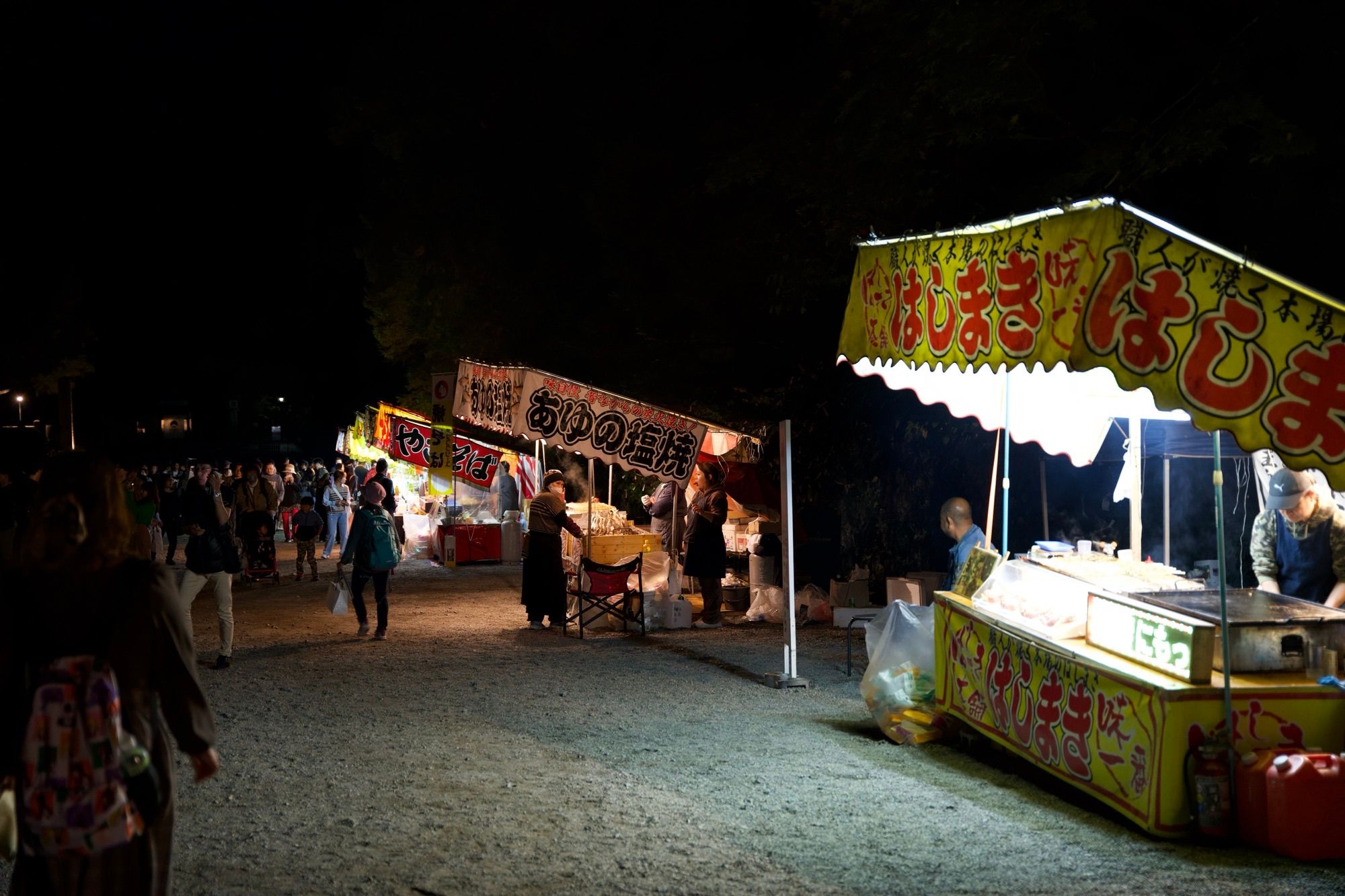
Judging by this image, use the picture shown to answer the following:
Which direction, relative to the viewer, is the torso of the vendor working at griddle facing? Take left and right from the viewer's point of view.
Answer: facing the viewer and to the left of the viewer

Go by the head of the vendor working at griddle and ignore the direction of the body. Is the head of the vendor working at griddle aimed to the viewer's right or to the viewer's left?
to the viewer's left

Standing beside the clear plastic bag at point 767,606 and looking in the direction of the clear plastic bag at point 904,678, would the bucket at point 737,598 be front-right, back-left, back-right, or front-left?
back-right

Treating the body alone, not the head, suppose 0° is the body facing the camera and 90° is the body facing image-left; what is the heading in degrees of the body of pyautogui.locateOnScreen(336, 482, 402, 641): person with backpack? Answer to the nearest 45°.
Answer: approximately 135°

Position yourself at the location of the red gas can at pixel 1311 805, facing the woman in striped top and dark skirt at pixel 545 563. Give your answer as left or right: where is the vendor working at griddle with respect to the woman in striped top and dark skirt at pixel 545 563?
right

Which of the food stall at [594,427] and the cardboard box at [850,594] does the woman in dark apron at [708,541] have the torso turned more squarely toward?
the food stall
